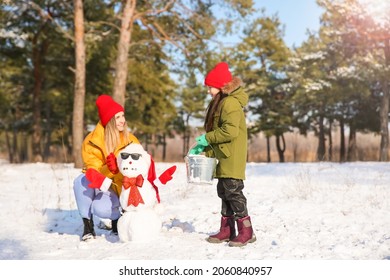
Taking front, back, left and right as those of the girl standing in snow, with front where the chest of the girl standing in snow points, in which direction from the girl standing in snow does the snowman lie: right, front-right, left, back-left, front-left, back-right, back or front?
front

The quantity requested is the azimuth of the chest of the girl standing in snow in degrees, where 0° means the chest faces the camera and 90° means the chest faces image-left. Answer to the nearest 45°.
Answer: approximately 90°

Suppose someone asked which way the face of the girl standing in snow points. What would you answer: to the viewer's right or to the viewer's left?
to the viewer's left
